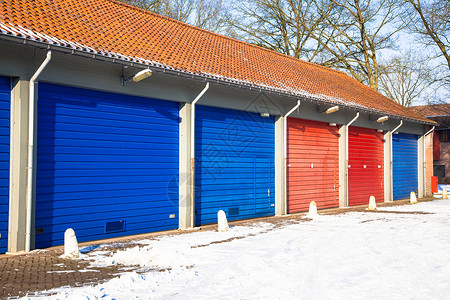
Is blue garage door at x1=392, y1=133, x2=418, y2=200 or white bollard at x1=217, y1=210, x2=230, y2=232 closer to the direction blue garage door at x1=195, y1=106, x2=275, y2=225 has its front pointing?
the white bollard

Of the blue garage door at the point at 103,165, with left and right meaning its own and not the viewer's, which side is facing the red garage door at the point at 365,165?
left

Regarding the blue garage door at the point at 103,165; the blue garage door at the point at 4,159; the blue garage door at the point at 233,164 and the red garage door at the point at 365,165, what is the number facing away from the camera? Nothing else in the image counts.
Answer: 0

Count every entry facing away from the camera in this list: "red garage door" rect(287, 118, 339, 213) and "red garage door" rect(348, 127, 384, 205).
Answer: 0

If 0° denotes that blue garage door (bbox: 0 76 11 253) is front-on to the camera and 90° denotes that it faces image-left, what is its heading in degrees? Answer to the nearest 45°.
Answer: approximately 315°

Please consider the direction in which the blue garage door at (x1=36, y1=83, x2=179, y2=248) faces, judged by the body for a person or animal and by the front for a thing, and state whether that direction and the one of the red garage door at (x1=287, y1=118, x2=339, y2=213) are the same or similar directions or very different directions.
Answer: same or similar directions

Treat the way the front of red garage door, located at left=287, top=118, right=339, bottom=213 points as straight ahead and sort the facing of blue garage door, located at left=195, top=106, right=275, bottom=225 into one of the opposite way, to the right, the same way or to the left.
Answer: the same way

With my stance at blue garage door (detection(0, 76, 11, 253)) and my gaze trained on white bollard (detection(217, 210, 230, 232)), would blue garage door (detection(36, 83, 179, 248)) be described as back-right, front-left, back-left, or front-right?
front-left

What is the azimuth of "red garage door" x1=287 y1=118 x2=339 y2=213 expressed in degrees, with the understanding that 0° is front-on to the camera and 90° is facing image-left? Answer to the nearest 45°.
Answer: approximately 315°

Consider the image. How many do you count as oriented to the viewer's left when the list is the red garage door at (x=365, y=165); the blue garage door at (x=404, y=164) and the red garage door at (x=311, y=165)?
0

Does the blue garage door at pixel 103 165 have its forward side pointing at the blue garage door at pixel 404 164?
no

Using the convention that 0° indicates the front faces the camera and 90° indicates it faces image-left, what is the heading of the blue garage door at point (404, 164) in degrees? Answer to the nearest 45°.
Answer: approximately 315°

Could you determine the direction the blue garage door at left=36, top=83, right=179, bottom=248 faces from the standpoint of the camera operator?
facing the viewer and to the right of the viewer

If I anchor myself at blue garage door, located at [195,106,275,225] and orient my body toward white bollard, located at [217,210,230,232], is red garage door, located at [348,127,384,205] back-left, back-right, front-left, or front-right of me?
back-left

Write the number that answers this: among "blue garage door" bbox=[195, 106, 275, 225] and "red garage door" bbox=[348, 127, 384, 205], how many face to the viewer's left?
0

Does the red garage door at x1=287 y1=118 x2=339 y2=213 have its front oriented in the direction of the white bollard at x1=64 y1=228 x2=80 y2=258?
no

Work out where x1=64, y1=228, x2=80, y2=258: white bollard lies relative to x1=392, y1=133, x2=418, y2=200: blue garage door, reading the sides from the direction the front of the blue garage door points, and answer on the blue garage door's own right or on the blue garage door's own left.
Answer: on the blue garage door's own right

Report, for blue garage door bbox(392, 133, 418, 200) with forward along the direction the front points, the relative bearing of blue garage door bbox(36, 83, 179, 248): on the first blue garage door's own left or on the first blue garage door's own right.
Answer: on the first blue garage door's own right

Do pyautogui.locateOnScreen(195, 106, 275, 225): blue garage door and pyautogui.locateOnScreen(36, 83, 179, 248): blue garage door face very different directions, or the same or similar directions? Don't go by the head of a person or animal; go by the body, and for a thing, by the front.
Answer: same or similar directions

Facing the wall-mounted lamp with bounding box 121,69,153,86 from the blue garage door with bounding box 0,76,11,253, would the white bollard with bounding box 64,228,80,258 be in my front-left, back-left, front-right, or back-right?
front-right

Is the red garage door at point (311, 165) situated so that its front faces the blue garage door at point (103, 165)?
no

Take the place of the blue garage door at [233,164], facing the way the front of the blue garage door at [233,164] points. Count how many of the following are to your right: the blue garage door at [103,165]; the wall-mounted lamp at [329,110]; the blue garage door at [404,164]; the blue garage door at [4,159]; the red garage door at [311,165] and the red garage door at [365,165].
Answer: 2
